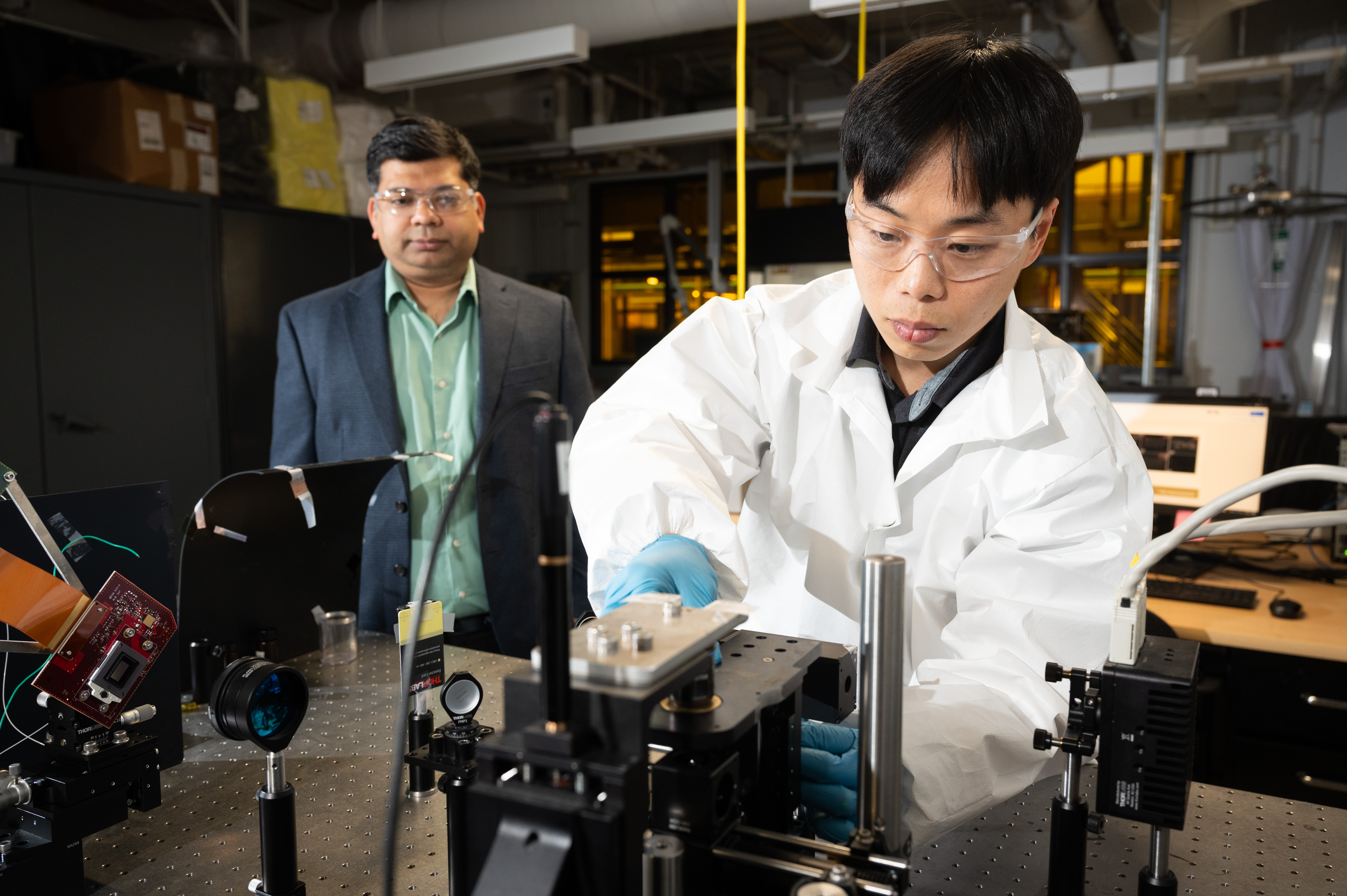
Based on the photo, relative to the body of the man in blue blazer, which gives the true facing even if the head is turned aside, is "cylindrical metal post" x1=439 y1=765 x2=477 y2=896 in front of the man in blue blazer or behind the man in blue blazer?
in front

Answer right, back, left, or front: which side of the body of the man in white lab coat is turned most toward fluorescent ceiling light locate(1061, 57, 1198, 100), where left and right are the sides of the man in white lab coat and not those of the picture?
back

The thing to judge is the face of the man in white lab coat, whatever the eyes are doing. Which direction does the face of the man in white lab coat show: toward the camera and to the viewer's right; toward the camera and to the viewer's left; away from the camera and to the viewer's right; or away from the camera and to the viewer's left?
toward the camera and to the viewer's left

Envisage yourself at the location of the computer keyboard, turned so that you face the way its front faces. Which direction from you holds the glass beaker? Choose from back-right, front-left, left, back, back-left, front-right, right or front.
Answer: front-right

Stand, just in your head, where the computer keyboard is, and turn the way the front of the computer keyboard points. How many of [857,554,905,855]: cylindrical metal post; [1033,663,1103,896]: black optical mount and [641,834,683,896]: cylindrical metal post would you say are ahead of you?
3

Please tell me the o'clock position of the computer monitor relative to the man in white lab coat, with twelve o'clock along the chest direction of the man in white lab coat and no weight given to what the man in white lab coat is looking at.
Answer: The computer monitor is roughly at 7 o'clock from the man in white lab coat.

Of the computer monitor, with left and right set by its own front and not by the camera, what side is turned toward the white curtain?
back

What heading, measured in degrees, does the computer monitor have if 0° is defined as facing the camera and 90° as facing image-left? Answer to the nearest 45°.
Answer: approximately 0°

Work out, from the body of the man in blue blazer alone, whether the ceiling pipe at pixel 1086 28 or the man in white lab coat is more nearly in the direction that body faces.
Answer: the man in white lab coat
